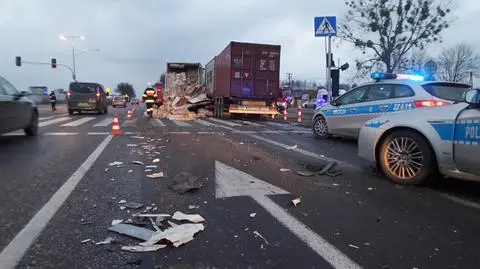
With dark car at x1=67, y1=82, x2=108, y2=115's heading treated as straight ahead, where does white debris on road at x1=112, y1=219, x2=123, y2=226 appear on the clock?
The white debris on road is roughly at 6 o'clock from the dark car.

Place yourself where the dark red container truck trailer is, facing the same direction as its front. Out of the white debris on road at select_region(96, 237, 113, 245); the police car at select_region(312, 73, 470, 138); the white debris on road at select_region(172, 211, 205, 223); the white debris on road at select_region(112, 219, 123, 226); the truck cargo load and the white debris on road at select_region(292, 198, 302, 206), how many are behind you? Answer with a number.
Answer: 5

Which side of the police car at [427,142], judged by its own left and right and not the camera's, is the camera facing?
left

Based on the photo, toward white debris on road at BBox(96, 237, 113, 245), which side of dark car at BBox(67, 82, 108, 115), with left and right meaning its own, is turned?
back

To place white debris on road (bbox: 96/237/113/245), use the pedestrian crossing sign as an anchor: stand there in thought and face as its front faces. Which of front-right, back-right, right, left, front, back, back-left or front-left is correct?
front

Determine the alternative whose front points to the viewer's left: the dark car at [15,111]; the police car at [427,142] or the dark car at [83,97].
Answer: the police car

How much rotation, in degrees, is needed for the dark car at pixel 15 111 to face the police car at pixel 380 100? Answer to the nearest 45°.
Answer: approximately 90° to its right

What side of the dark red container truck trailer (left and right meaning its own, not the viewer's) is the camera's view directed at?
back

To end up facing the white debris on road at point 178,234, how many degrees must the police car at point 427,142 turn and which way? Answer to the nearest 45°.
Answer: approximately 45° to its left

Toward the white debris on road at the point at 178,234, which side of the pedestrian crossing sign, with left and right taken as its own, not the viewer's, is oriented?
front

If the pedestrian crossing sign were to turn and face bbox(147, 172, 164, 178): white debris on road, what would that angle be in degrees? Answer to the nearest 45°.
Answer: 0° — it already faces it

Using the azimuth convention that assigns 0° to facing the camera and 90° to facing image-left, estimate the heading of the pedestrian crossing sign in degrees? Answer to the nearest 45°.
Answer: approximately 0°

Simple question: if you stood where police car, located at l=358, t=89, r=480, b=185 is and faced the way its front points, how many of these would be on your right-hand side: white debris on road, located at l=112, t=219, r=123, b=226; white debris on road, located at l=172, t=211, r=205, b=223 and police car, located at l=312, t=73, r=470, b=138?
1

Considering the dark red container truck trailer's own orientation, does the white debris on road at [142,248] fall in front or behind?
behind

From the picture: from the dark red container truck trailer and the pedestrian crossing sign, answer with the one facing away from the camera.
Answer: the dark red container truck trailer

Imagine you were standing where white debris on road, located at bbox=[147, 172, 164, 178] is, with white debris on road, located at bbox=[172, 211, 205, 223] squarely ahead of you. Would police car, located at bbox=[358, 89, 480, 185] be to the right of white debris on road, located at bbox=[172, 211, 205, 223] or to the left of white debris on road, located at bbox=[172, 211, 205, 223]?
left
